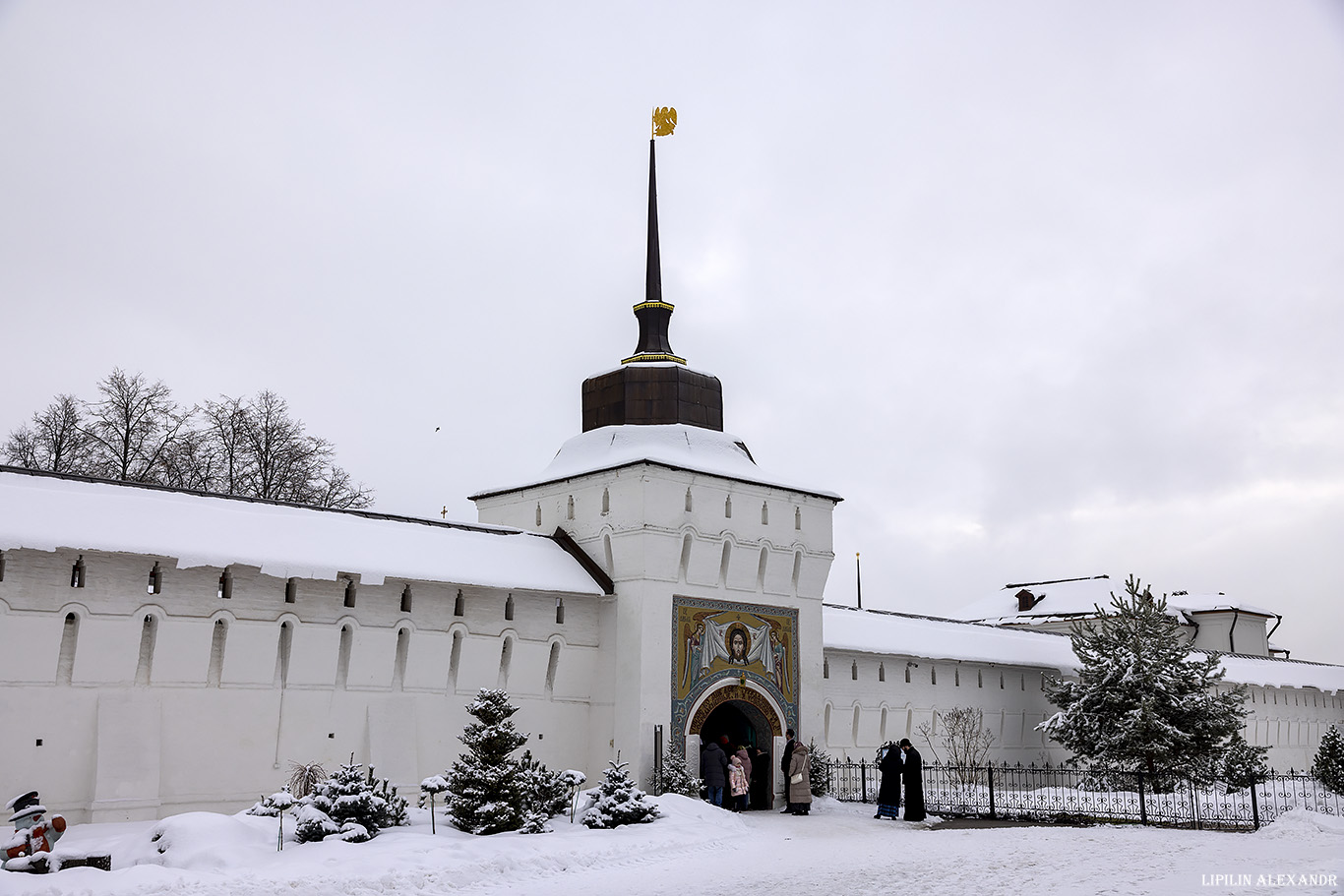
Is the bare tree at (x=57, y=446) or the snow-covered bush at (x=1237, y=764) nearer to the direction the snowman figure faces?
the snow-covered bush

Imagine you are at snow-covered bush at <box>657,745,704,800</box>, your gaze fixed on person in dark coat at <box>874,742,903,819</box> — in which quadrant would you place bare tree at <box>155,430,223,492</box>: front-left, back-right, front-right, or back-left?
back-left

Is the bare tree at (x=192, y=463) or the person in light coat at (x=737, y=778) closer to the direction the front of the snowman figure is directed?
the person in light coat

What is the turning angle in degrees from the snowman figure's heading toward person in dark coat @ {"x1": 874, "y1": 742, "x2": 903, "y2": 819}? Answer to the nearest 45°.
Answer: approximately 45° to its left

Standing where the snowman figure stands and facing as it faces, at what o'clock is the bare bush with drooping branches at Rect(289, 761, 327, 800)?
The bare bush with drooping branches is roughly at 9 o'clock from the snowman figure.

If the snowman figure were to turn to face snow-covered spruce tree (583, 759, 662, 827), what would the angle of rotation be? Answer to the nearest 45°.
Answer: approximately 45° to its left

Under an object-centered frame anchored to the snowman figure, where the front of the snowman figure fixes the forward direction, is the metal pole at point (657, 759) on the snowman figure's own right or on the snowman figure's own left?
on the snowman figure's own left

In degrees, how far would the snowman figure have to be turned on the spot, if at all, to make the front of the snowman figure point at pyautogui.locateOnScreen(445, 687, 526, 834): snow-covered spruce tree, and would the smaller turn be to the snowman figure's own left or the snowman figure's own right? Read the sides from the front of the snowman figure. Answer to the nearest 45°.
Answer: approximately 45° to the snowman figure's own left

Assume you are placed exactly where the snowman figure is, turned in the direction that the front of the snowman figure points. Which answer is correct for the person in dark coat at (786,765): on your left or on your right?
on your left

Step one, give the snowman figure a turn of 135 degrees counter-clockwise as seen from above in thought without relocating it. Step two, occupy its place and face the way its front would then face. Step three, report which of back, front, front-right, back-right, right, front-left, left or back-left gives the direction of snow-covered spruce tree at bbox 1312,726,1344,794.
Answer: right

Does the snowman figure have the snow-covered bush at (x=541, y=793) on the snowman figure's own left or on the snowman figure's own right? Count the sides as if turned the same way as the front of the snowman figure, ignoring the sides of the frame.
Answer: on the snowman figure's own left

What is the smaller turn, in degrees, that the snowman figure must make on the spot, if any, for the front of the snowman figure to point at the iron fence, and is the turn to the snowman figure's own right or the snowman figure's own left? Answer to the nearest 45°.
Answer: approximately 45° to the snowman figure's own left

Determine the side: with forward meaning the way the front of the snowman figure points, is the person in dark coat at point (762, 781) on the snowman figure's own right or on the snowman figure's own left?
on the snowman figure's own left

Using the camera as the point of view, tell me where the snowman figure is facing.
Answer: facing the viewer and to the right of the viewer
